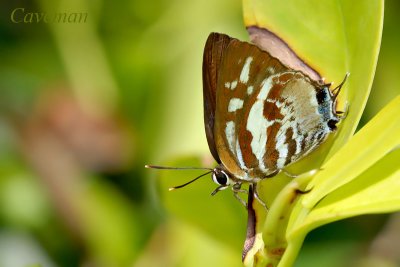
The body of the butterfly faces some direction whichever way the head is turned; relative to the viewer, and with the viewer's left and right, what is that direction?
facing to the left of the viewer
